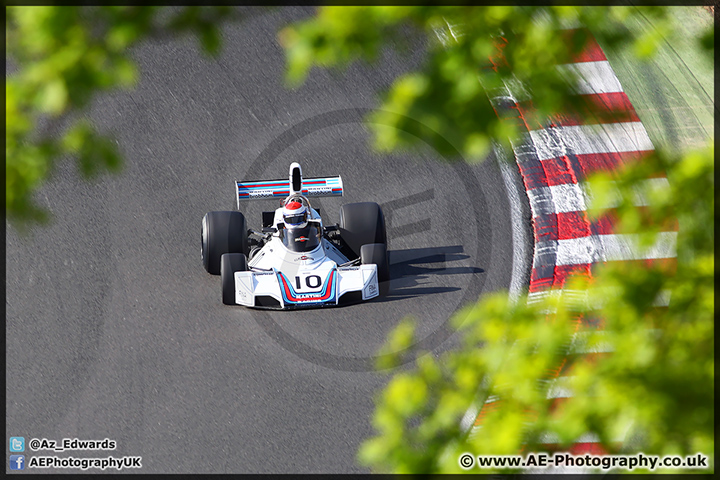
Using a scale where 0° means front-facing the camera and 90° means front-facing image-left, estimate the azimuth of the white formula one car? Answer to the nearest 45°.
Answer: approximately 0°
